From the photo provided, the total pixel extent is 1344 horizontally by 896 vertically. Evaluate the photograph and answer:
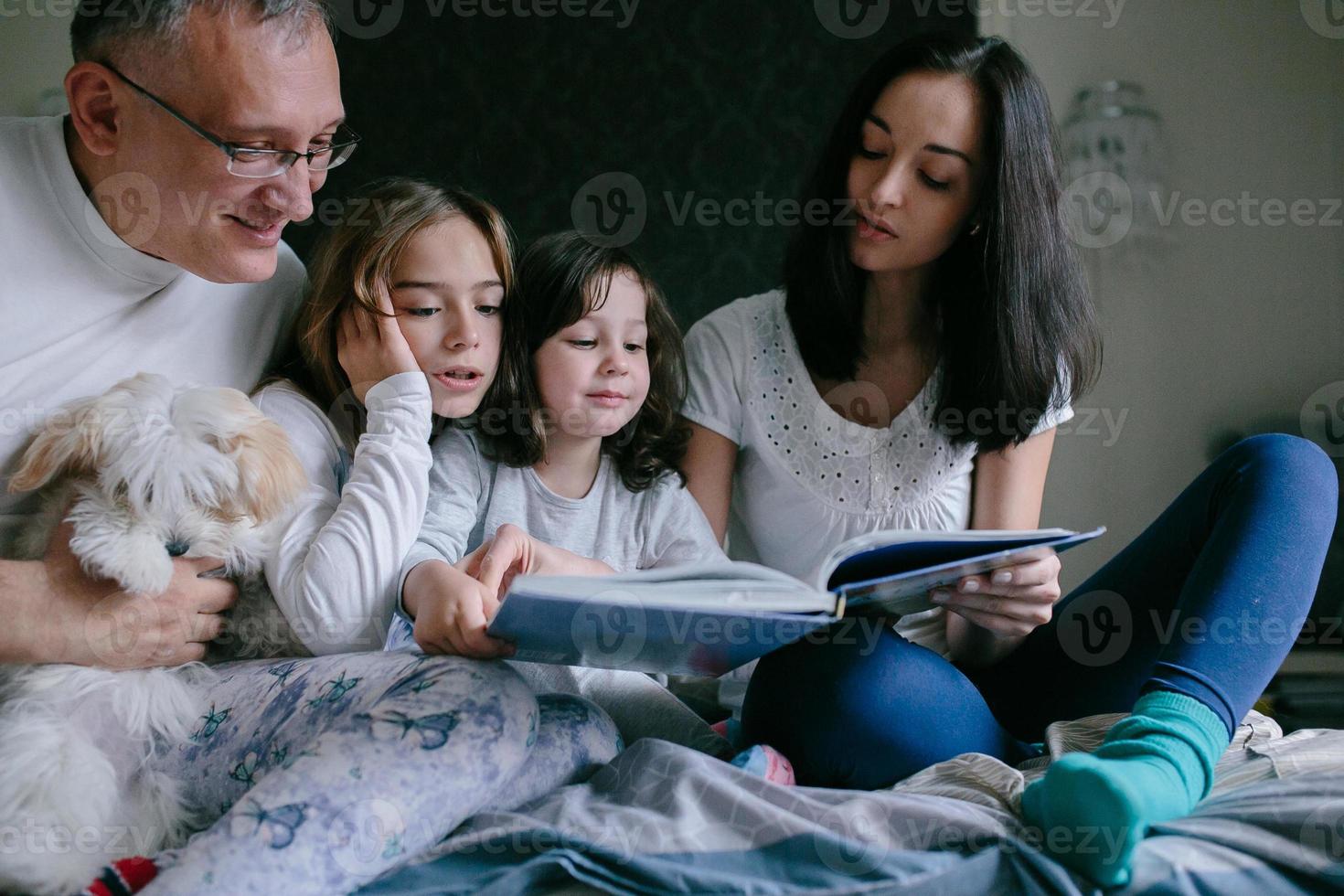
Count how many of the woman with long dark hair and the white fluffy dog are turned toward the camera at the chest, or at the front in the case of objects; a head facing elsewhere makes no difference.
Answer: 2

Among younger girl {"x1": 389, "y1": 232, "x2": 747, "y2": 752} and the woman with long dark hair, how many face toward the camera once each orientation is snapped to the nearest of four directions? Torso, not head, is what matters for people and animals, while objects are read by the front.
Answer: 2

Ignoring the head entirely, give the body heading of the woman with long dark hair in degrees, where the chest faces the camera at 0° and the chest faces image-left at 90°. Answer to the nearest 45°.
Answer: approximately 0°

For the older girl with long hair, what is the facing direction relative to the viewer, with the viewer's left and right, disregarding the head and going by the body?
facing the viewer and to the right of the viewer

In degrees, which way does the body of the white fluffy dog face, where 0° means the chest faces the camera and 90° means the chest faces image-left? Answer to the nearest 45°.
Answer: approximately 0°
